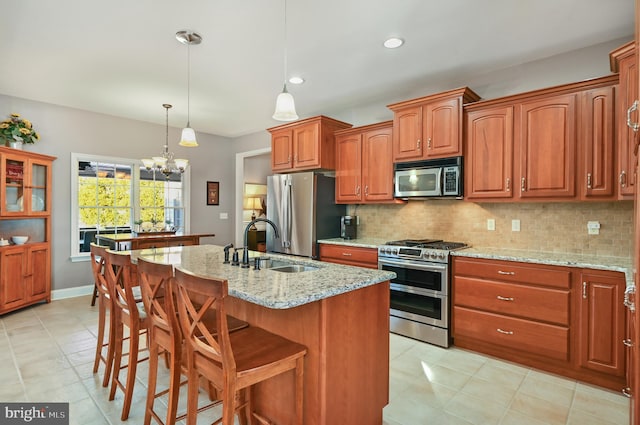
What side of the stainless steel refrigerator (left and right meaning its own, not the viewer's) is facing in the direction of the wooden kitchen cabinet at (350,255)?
left

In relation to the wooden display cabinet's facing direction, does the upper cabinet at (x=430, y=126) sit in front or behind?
in front

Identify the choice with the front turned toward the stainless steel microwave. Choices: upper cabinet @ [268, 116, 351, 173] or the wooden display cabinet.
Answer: the wooden display cabinet

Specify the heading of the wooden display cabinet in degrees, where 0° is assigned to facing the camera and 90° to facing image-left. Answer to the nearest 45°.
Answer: approximately 315°

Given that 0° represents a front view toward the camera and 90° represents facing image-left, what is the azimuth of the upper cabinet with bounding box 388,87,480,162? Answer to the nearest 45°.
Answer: approximately 45°

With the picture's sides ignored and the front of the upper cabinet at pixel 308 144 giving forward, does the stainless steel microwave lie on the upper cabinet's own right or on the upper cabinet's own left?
on the upper cabinet's own left

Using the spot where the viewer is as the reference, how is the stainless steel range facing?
facing the viewer and to the left of the viewer

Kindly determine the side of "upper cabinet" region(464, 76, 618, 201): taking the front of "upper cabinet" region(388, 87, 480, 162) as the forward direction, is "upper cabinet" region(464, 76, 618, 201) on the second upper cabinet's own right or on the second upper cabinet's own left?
on the second upper cabinet's own left

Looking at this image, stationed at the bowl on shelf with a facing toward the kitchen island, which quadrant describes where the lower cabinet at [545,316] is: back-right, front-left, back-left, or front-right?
front-left

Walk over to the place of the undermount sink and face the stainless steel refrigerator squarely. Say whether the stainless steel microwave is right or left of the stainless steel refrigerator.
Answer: right

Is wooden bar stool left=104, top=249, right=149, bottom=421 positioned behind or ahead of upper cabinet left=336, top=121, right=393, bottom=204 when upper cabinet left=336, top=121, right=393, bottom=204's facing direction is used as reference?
ahead

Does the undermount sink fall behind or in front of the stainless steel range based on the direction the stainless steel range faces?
in front

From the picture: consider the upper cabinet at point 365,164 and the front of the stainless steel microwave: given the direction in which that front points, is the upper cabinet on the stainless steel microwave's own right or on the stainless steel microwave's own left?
on the stainless steel microwave's own right

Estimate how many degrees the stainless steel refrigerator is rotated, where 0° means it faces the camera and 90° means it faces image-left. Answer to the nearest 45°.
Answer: approximately 45°

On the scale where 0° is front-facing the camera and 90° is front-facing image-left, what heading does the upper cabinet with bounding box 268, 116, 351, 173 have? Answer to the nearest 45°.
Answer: approximately 45°
